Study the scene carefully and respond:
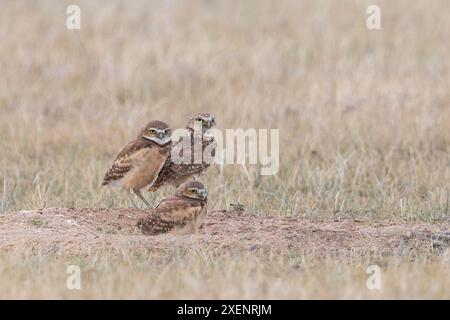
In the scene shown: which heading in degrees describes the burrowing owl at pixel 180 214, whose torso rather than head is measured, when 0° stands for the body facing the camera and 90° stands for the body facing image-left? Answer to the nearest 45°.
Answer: approximately 270°

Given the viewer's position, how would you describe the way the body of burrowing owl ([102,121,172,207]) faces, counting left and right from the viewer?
facing the viewer and to the right of the viewer

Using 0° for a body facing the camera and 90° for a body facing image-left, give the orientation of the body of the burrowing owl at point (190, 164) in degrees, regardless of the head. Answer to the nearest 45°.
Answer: approximately 270°

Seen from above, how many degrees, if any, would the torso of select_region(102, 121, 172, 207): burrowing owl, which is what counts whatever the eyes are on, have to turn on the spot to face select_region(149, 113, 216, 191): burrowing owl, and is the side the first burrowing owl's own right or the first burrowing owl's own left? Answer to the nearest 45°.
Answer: approximately 90° to the first burrowing owl's own left

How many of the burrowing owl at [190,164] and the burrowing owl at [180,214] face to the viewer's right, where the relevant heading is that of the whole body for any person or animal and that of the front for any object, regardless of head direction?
2
